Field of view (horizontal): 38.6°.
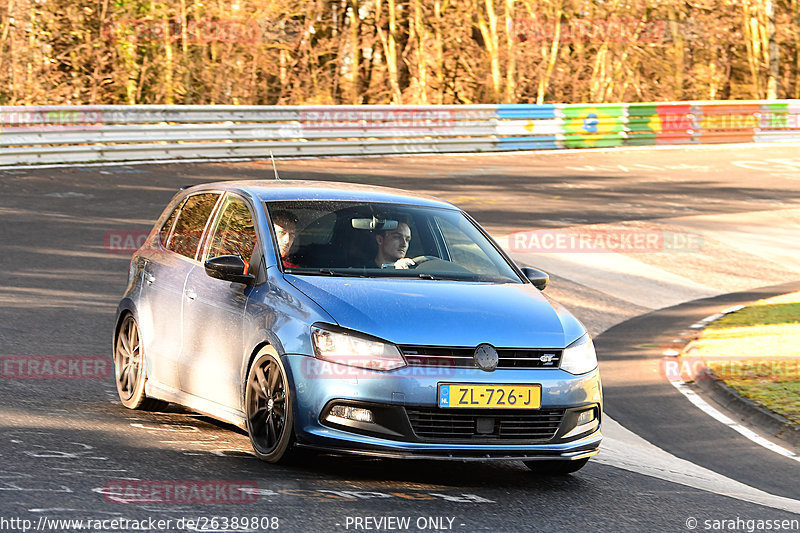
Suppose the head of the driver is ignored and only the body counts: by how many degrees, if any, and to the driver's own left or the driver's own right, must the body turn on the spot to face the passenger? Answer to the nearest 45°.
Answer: approximately 135° to the driver's own right

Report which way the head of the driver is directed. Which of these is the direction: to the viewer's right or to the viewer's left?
to the viewer's right

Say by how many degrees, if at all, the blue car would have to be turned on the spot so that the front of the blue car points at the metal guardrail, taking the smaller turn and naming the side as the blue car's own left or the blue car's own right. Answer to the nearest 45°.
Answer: approximately 135° to the blue car's own left

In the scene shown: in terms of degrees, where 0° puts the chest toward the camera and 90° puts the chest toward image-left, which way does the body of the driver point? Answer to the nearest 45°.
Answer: approximately 315°

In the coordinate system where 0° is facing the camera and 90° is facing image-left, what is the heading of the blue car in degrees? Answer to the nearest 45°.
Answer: approximately 315°

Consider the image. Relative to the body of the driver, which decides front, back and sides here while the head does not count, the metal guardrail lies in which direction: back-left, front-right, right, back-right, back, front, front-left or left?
back-left
